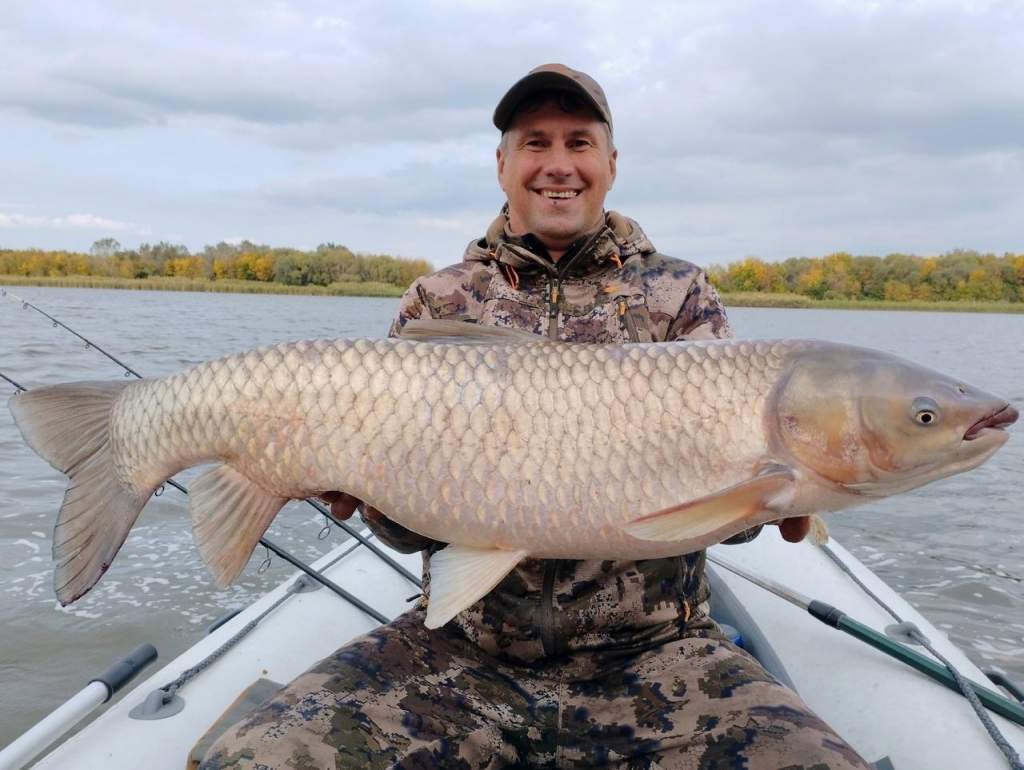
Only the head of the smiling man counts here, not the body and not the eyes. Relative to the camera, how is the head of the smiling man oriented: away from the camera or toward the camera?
toward the camera

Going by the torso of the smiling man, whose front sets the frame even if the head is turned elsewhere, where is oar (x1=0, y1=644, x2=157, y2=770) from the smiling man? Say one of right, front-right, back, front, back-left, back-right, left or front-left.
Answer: right

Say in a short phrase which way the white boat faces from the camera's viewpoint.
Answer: facing away from the viewer

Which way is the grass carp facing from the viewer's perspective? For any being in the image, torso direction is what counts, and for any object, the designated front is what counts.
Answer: to the viewer's right

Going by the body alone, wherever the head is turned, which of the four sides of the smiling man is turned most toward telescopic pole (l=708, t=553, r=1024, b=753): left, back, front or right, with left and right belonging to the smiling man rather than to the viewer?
left

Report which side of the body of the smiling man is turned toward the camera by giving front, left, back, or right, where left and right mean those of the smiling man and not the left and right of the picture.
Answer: front

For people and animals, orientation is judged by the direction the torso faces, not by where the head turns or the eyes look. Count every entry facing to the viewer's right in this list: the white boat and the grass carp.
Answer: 1

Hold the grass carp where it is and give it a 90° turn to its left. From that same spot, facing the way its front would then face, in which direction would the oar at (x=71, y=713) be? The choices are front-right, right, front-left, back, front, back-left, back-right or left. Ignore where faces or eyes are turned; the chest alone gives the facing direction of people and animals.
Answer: left
